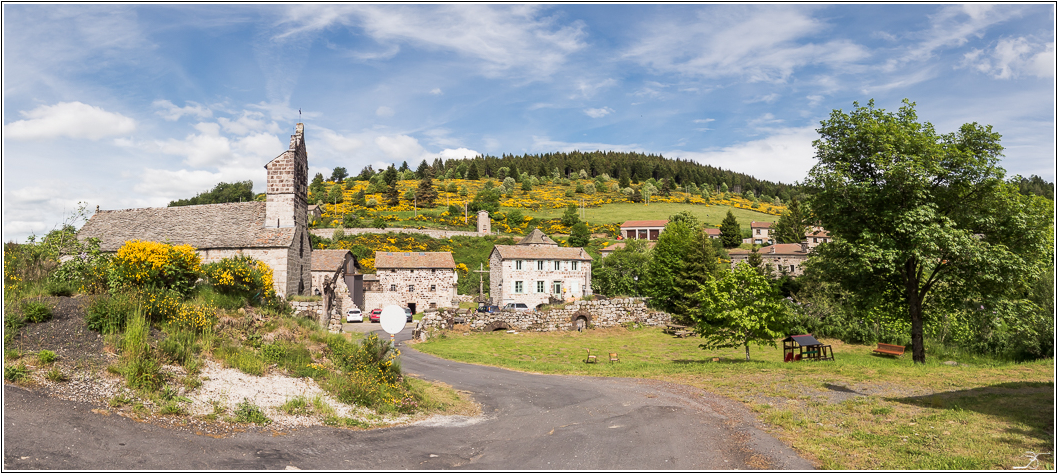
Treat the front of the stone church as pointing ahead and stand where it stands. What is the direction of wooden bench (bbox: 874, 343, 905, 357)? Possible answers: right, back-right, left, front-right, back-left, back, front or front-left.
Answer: front-right

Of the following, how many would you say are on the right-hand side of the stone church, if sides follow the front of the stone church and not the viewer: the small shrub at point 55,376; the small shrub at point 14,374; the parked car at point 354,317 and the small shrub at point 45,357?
3

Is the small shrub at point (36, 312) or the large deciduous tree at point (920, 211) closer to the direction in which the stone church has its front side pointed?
the large deciduous tree

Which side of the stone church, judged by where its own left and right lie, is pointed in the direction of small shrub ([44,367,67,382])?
right

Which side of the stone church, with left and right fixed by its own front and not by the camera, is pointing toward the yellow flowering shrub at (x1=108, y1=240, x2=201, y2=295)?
right

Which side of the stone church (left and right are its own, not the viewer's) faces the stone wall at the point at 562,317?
front

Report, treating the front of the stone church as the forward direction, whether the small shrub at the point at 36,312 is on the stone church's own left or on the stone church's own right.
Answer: on the stone church's own right

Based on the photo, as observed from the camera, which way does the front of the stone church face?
facing to the right of the viewer

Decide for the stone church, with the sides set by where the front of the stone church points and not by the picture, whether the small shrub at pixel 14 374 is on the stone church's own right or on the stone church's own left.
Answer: on the stone church's own right

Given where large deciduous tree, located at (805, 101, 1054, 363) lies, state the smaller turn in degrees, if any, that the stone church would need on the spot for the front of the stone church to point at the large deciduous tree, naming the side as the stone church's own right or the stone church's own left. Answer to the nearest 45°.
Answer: approximately 45° to the stone church's own right

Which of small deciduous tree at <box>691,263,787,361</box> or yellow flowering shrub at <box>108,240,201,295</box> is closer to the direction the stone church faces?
the small deciduous tree

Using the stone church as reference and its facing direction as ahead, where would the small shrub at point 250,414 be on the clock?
The small shrub is roughly at 3 o'clock from the stone church.
